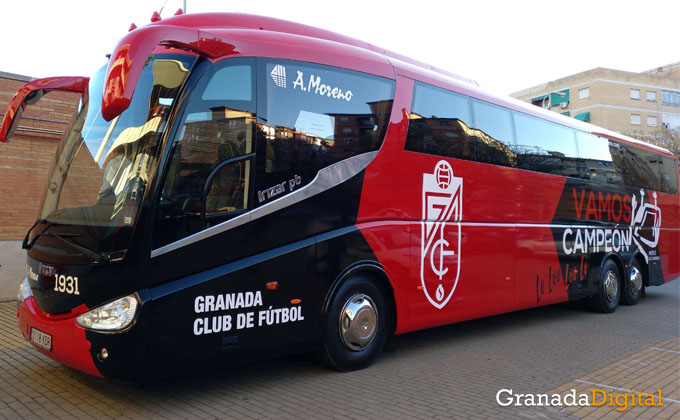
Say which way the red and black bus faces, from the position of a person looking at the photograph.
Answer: facing the viewer and to the left of the viewer
